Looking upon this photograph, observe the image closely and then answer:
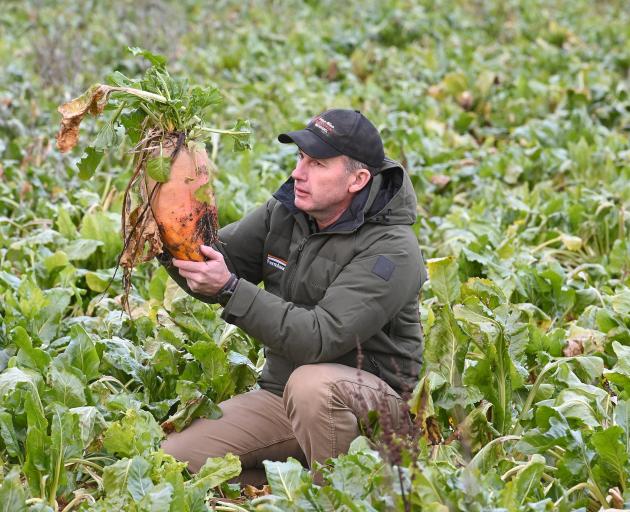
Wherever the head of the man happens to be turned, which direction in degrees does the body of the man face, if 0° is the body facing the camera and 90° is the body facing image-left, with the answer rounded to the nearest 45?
approximately 45°

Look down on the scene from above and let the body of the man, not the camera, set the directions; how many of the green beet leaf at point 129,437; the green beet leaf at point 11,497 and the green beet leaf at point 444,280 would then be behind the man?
1

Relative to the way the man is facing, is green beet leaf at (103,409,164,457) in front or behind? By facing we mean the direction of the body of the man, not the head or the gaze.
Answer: in front

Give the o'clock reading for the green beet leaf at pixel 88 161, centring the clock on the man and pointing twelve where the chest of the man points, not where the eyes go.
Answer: The green beet leaf is roughly at 2 o'clock from the man.

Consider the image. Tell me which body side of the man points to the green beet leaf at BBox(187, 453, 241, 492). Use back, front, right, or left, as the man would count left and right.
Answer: front

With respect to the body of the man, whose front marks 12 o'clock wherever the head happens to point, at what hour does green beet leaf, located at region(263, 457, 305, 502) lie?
The green beet leaf is roughly at 11 o'clock from the man.

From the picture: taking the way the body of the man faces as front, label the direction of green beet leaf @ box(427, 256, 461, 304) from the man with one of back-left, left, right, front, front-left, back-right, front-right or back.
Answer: back
